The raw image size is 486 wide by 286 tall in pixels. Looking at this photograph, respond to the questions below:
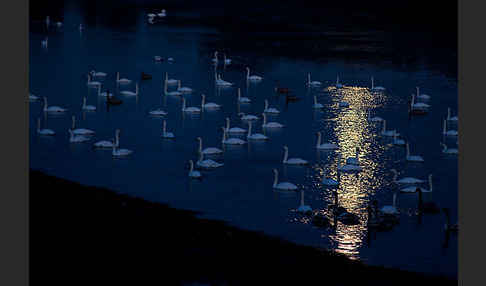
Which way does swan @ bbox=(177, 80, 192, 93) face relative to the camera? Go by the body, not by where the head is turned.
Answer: to the viewer's left

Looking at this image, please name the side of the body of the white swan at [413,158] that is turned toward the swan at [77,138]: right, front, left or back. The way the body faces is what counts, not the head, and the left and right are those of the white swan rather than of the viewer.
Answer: front

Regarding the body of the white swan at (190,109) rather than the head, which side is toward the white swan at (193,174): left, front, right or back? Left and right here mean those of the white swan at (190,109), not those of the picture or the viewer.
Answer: left

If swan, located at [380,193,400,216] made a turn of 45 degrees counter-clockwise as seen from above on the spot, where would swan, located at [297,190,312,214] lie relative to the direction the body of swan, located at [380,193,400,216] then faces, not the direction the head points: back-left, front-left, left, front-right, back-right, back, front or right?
back-left

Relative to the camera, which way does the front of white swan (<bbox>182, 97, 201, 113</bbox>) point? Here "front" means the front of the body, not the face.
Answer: to the viewer's left

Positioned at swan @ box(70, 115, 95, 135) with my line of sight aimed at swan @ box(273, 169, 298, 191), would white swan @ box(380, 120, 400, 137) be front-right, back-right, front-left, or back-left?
front-left

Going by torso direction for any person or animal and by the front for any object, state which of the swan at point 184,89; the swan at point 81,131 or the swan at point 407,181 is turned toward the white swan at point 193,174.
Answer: the swan at point 407,181

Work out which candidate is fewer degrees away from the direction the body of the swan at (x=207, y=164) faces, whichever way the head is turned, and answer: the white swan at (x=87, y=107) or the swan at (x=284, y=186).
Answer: the white swan

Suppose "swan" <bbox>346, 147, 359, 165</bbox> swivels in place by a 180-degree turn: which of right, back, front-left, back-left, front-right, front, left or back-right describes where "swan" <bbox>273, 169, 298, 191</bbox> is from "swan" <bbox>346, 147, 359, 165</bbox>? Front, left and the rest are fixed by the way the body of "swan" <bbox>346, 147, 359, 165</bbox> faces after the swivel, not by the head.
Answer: front-left
